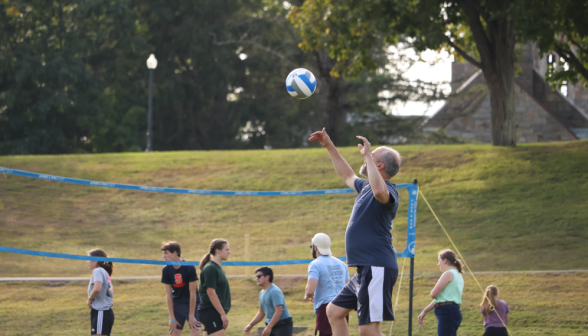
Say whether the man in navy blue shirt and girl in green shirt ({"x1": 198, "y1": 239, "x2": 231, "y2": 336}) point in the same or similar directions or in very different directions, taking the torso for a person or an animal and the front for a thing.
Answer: very different directions

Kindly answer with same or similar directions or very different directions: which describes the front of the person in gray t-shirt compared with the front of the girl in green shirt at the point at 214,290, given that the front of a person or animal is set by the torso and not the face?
very different directions

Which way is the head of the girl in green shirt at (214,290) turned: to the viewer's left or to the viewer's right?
to the viewer's right

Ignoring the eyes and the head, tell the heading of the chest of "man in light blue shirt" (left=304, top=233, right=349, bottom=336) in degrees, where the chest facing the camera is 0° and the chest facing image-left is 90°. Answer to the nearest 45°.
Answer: approximately 135°

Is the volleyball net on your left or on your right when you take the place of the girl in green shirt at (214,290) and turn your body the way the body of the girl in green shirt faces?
on your left
